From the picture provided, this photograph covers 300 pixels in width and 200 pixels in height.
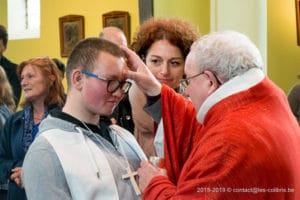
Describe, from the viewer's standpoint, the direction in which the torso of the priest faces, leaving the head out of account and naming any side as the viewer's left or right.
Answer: facing away from the viewer and to the left of the viewer

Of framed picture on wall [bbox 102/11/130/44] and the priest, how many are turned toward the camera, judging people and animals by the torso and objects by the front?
1

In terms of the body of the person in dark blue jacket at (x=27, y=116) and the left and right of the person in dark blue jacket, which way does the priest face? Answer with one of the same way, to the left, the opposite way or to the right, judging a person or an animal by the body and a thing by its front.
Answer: to the right

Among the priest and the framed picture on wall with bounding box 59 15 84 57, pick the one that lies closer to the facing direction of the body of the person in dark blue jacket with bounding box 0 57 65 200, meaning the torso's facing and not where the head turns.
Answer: the priest

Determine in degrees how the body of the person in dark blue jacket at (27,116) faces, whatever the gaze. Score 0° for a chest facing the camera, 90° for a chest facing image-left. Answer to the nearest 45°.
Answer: approximately 45°

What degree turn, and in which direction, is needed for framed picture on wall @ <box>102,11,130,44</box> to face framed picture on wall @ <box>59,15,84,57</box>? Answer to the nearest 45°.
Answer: approximately 135° to its right
